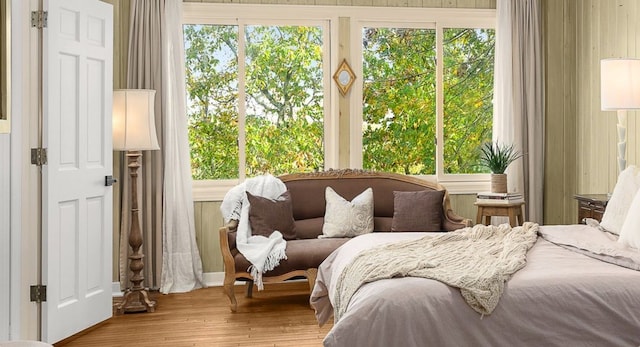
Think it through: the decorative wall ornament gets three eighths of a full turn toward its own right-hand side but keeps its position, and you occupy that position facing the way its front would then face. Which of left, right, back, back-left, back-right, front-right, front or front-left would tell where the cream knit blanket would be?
back-left

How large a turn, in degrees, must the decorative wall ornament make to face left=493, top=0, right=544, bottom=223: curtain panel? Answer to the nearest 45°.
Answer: approximately 90° to its left

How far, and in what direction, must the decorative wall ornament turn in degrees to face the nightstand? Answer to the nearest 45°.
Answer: approximately 45° to its left

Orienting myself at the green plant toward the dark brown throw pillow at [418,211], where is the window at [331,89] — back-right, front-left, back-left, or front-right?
front-right

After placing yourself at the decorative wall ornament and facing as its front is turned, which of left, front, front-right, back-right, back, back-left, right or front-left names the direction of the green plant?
left

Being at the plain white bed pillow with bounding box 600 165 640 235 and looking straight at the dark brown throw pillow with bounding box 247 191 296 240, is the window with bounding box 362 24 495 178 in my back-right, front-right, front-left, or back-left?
front-right

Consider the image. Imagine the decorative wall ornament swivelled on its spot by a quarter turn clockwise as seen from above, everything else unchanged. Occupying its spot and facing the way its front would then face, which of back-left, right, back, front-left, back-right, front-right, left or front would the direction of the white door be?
front-left

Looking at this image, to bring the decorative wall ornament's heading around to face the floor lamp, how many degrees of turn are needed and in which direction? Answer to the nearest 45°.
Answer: approximately 45° to its right

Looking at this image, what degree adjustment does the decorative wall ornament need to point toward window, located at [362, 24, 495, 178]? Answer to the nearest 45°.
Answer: approximately 90° to its left

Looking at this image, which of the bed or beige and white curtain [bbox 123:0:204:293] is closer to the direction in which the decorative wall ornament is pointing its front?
the bed

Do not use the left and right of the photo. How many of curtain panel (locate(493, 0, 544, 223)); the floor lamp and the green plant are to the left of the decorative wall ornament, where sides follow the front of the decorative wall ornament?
2

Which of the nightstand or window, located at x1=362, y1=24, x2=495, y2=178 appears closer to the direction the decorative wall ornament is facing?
the nightstand

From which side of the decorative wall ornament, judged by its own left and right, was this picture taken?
front
